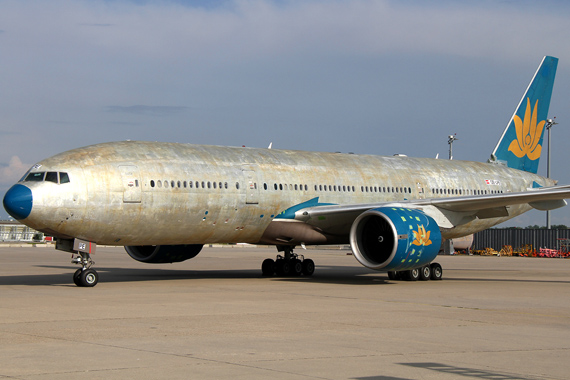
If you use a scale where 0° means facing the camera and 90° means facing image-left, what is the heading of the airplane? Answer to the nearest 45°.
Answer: approximately 45°
